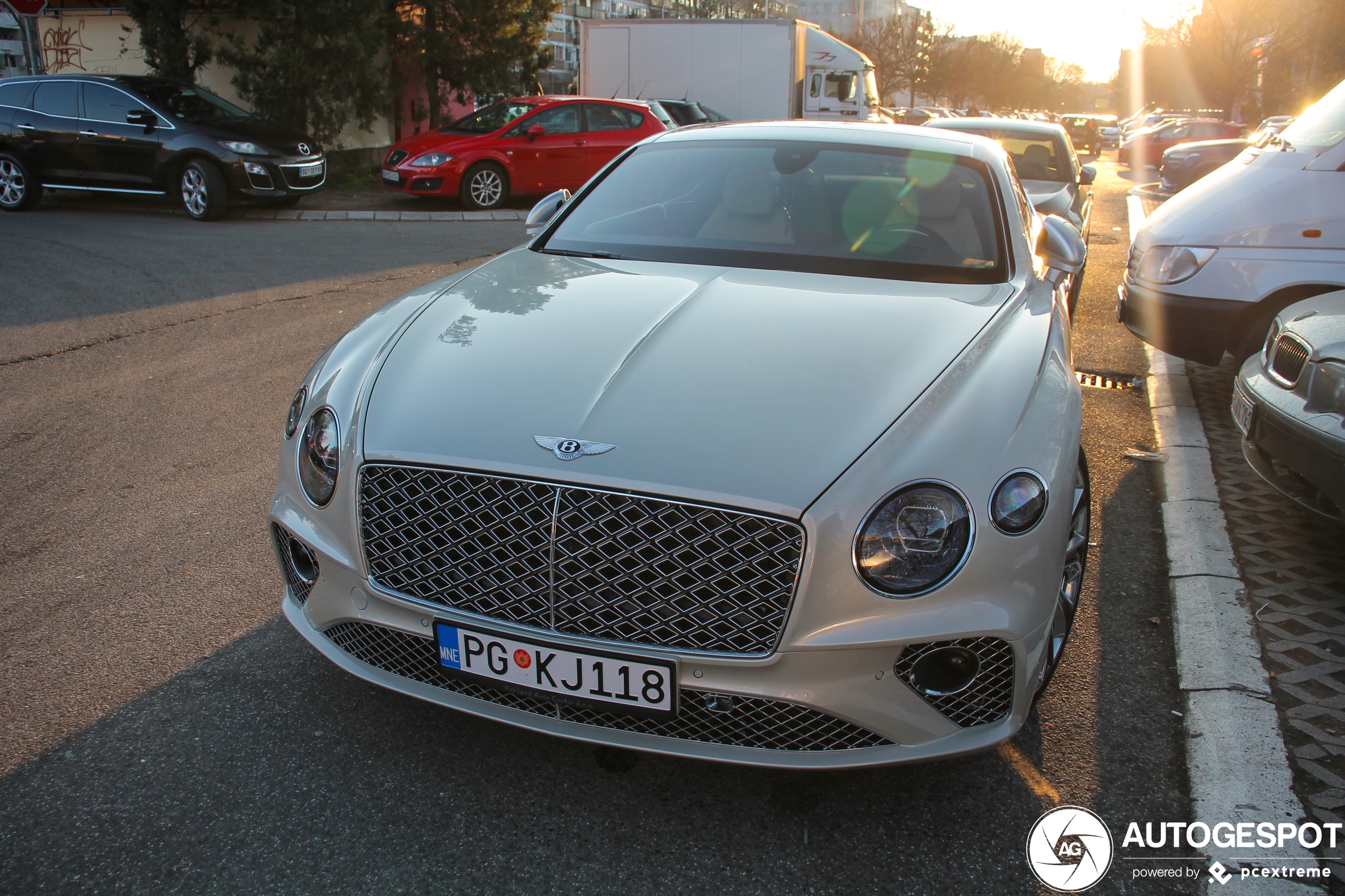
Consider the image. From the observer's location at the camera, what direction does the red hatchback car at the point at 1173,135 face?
facing to the left of the viewer

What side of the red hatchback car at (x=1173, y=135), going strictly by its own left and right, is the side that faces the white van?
left

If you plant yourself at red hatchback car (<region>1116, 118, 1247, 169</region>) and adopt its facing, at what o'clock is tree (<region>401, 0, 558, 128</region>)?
The tree is roughly at 10 o'clock from the red hatchback car.

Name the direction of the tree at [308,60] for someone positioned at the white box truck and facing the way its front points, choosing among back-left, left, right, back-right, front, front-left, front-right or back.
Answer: back-right

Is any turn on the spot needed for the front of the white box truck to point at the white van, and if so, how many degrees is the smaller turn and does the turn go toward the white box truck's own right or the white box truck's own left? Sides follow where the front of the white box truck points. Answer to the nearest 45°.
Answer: approximately 90° to the white box truck's own right

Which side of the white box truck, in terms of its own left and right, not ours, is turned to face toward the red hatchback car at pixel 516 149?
right

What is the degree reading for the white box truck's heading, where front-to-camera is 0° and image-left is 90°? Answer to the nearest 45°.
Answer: approximately 270°

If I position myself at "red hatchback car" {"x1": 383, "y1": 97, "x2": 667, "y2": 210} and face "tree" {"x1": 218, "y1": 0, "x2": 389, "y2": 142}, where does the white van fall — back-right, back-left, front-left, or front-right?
back-left

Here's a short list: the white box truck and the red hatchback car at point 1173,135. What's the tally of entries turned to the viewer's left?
1

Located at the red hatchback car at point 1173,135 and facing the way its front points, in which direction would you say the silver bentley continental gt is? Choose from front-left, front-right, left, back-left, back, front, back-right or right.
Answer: left

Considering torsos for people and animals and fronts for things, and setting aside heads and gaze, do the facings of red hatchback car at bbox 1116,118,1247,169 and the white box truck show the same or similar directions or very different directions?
very different directions

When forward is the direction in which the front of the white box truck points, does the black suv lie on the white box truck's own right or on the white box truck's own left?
on the white box truck's own right
